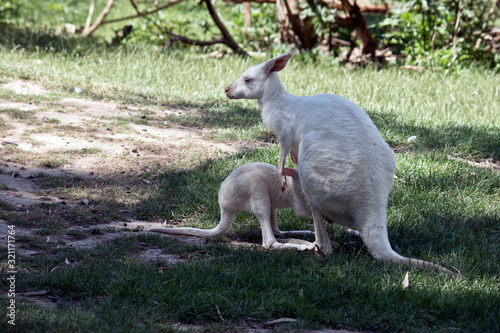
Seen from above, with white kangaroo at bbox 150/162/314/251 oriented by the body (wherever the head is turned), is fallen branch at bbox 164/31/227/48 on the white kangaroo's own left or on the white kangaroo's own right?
on the white kangaroo's own left

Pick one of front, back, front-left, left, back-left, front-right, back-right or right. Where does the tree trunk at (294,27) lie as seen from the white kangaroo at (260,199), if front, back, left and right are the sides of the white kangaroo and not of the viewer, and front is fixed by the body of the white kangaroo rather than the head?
left

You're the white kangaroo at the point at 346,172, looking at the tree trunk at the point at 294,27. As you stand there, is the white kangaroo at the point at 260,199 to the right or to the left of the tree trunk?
left

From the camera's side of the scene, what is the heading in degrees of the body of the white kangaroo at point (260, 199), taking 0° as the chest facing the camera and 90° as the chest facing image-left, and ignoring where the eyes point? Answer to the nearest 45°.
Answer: approximately 270°

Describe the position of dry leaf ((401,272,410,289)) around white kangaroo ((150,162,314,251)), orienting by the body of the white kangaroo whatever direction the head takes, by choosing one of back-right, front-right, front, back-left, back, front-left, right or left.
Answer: front-right

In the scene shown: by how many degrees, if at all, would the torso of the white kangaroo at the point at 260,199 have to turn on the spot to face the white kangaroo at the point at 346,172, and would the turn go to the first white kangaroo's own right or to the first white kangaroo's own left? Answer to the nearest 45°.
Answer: approximately 45° to the first white kangaroo's own right

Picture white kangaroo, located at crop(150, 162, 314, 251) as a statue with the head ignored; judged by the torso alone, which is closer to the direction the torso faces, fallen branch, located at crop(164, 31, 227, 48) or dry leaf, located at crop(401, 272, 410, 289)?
the dry leaf

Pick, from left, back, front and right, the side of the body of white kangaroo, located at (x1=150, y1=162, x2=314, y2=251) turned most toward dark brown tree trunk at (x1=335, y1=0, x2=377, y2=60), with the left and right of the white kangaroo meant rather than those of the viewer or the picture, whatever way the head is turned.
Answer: left

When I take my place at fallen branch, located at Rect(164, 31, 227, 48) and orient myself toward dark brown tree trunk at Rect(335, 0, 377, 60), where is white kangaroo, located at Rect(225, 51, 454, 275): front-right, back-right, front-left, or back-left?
front-right

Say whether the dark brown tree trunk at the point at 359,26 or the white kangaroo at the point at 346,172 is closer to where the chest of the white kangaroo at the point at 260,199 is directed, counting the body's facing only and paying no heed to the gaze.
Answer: the white kangaroo
